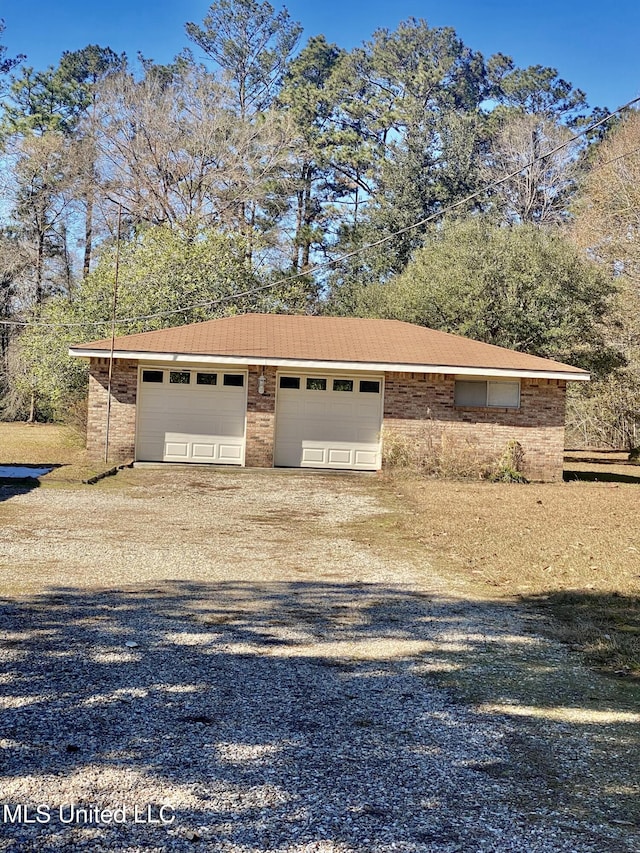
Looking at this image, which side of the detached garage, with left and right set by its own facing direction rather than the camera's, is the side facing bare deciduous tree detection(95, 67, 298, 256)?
back

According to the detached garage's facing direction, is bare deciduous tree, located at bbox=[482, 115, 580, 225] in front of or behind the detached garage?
behind

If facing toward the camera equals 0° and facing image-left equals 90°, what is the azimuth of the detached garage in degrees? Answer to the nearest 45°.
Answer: approximately 0°
